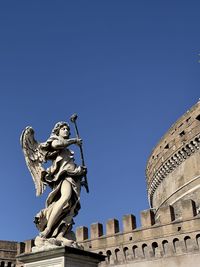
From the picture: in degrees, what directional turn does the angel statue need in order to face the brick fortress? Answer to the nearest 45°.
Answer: approximately 135° to its left

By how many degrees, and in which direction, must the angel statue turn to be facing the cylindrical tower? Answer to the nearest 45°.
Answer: approximately 135° to its left

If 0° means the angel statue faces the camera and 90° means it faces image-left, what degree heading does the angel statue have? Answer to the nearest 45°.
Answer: approximately 315°
